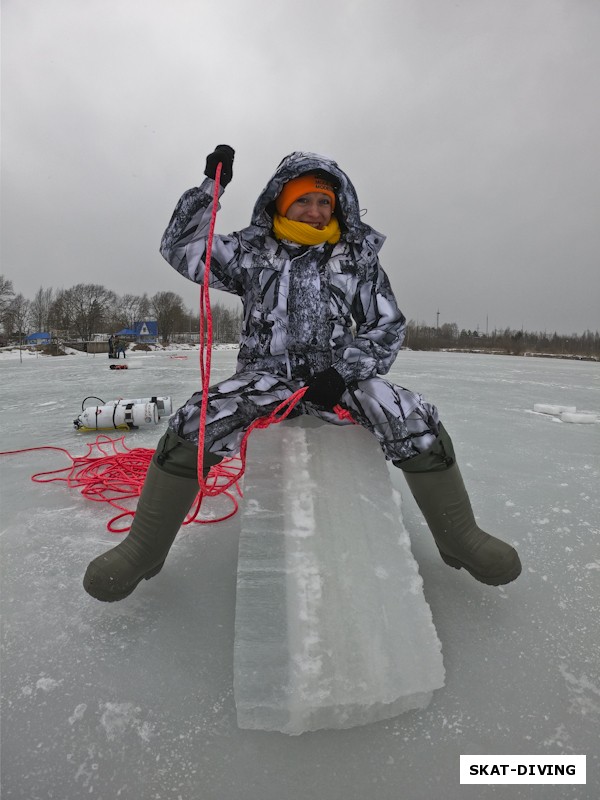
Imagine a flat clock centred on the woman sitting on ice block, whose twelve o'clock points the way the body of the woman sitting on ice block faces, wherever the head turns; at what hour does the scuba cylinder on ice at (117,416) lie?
The scuba cylinder on ice is roughly at 5 o'clock from the woman sitting on ice block.

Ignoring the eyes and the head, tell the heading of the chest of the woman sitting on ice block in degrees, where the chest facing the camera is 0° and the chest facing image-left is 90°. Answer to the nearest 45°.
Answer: approximately 0°
